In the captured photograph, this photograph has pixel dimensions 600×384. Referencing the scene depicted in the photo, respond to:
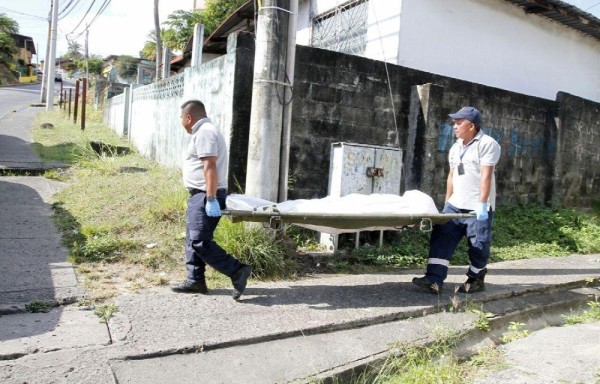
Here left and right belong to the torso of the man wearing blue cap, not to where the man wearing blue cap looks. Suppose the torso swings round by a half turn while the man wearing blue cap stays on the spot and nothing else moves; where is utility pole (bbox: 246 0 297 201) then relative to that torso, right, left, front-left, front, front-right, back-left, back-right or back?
back-left

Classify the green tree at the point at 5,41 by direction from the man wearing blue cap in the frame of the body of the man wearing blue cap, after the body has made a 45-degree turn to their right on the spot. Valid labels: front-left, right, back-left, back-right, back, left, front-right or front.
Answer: front-right

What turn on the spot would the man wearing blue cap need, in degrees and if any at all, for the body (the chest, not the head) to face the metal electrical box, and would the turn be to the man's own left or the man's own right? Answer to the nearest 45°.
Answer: approximately 90° to the man's own right

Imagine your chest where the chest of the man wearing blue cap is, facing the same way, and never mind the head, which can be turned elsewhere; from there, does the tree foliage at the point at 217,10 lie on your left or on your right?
on your right

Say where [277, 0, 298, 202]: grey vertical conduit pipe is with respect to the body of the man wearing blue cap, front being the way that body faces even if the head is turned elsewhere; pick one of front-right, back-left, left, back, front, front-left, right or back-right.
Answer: front-right

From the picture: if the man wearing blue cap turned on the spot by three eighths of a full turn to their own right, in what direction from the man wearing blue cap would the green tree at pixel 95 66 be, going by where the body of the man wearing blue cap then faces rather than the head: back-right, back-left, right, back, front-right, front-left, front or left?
front-left

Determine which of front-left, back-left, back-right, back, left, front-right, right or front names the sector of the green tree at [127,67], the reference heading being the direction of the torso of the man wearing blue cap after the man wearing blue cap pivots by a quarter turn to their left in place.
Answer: back

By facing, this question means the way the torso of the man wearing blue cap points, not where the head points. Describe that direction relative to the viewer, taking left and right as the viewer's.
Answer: facing the viewer and to the left of the viewer

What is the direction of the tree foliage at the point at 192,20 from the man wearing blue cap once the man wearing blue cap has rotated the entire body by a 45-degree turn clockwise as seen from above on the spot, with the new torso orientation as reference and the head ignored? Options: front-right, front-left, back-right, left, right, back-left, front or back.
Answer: front-right
